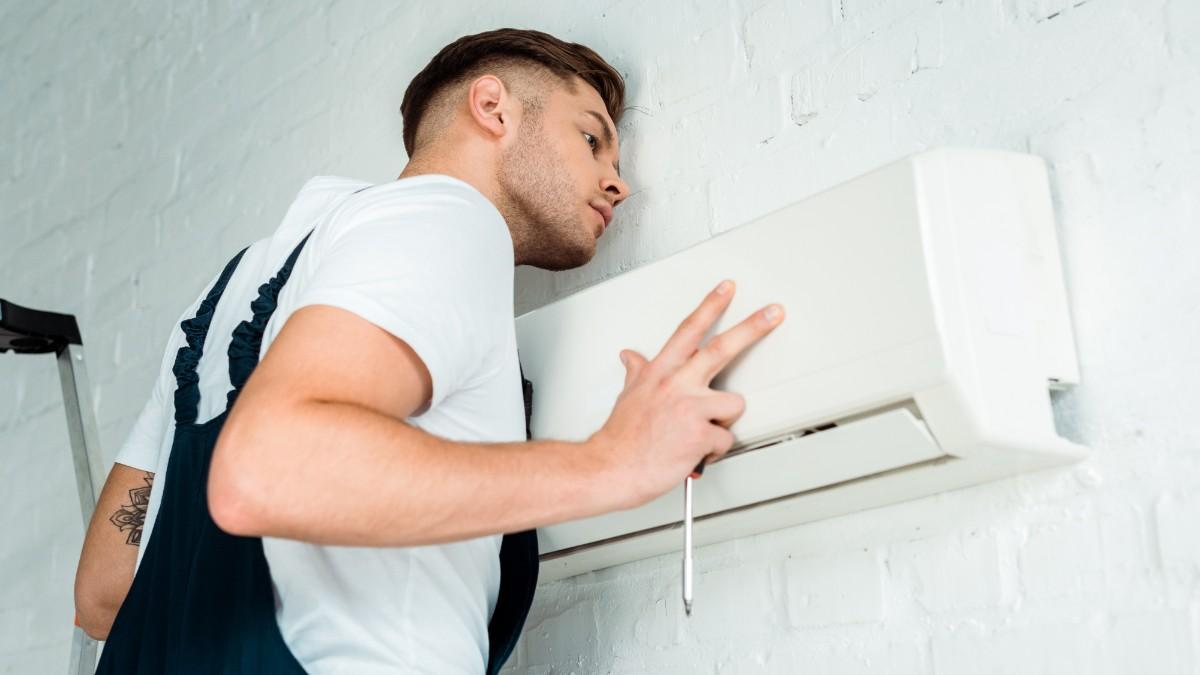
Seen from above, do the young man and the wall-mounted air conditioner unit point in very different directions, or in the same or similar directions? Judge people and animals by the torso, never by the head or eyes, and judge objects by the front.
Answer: very different directions

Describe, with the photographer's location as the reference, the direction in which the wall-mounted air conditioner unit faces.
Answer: facing the viewer and to the left of the viewer

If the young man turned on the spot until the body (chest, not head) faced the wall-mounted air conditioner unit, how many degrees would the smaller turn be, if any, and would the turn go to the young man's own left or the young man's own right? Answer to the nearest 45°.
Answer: approximately 45° to the young man's own right

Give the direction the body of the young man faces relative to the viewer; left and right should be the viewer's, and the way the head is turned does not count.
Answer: facing away from the viewer and to the right of the viewer

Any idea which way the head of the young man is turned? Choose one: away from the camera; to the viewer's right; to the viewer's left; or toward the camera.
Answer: to the viewer's right

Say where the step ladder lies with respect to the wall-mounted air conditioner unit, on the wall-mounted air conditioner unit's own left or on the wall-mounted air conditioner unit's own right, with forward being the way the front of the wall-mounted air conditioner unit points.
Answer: on the wall-mounted air conditioner unit's own right
